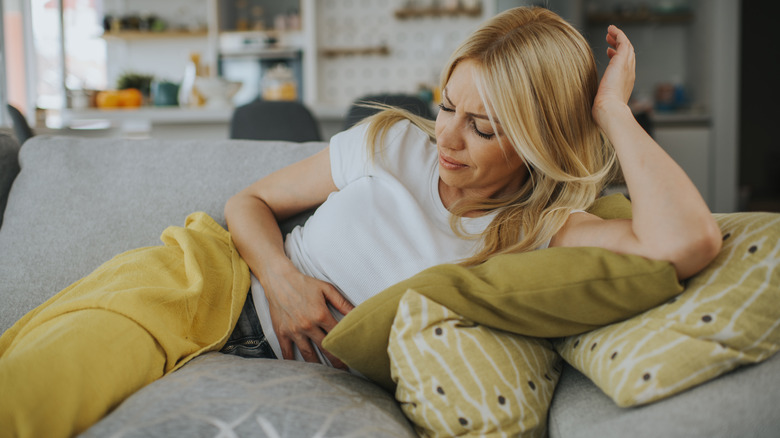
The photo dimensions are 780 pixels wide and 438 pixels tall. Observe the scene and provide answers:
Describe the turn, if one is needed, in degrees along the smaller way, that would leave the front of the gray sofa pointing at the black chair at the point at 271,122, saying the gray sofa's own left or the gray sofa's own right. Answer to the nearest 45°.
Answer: approximately 180°

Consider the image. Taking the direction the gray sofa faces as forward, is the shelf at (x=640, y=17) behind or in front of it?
behind

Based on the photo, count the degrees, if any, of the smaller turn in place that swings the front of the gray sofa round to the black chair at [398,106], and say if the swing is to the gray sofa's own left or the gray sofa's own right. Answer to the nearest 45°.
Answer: approximately 180°

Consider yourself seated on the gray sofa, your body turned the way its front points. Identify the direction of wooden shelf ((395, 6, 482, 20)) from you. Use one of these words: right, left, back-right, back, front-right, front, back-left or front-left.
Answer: back

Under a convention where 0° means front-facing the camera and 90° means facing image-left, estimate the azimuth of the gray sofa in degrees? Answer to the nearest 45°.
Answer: approximately 0°

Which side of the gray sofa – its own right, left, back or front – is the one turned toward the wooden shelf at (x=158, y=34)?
back

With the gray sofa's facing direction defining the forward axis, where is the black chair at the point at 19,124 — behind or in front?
behind
